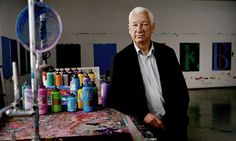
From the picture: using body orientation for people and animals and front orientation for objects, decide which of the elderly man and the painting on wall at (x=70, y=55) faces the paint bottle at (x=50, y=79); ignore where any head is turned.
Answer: the painting on wall

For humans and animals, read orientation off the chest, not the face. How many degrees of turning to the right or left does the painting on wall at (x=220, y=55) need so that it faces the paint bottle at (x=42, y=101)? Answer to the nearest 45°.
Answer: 0° — it already faces it

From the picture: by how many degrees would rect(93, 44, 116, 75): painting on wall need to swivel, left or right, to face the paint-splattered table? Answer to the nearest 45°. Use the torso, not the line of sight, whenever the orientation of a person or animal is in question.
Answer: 0° — it already faces it

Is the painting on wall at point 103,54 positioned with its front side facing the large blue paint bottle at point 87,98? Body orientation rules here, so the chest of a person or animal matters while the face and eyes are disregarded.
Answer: yes

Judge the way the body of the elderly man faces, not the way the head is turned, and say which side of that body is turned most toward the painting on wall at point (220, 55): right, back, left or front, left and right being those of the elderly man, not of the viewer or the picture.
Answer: back

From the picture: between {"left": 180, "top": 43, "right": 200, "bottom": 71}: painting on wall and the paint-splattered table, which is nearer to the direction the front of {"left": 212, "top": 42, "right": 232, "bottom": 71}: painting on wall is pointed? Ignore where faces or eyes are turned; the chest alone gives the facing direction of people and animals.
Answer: the paint-splattered table

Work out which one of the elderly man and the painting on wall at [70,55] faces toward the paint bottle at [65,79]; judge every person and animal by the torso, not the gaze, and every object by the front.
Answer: the painting on wall

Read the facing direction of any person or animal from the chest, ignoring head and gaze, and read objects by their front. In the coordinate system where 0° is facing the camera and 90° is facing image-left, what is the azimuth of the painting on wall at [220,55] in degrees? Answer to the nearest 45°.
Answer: approximately 0°

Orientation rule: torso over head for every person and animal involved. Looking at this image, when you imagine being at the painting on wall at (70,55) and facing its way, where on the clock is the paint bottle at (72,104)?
The paint bottle is roughly at 12 o'clock from the painting on wall.
